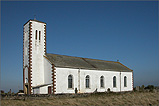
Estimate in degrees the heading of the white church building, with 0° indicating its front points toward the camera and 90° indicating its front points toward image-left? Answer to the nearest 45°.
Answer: approximately 45°
